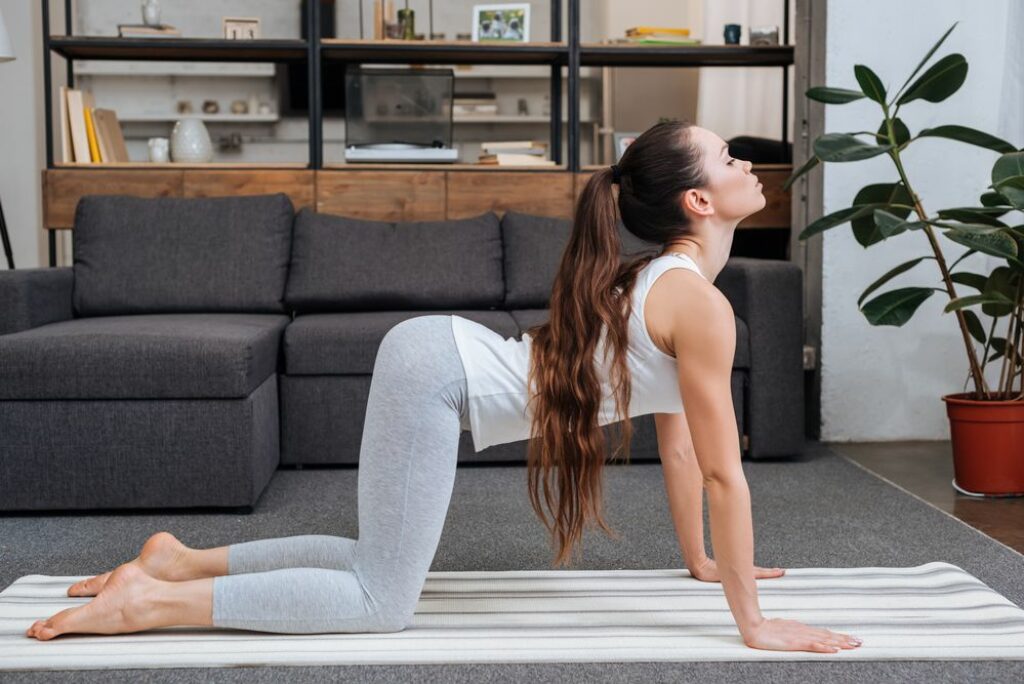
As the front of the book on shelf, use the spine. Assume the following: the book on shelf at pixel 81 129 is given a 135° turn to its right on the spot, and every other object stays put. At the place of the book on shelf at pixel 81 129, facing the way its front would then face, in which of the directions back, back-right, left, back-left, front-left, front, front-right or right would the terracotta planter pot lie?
back

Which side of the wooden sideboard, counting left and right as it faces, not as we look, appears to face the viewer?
front

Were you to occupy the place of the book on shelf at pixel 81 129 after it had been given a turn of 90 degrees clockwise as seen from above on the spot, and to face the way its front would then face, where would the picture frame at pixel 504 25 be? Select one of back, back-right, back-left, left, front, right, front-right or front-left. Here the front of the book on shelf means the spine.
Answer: back

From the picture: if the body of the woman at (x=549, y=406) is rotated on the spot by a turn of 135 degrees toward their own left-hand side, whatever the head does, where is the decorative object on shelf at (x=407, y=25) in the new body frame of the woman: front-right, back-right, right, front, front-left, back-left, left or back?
front-right

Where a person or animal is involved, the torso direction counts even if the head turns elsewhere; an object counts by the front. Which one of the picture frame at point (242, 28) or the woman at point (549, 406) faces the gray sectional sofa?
the picture frame

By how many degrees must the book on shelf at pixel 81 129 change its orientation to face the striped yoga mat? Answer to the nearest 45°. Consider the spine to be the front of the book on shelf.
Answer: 0° — it already faces it

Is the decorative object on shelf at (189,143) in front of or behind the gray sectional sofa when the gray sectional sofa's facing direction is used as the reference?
behind

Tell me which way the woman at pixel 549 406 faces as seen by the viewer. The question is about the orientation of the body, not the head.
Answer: to the viewer's right

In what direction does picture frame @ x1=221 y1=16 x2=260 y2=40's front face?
toward the camera

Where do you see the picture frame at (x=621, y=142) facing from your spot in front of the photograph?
facing the viewer

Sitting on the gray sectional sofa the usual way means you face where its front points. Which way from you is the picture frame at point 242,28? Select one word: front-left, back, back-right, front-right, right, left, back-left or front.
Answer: back

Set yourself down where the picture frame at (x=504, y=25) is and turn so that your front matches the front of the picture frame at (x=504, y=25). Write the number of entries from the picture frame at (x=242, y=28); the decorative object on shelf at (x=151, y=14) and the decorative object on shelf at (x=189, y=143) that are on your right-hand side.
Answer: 3
